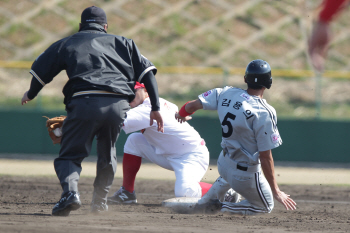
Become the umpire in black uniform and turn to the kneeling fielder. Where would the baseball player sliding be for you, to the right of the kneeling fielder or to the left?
right

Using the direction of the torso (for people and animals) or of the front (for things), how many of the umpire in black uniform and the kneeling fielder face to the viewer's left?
1

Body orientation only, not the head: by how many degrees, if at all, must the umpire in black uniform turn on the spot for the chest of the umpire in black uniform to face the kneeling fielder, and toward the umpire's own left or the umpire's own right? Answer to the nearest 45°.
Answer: approximately 45° to the umpire's own right

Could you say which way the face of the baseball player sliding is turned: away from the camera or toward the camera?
away from the camera

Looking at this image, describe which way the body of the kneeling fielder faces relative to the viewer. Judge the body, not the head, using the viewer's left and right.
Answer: facing to the left of the viewer

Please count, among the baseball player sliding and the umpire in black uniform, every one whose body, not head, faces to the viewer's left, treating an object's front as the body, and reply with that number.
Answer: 0

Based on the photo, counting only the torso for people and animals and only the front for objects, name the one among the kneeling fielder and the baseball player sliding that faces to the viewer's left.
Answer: the kneeling fielder

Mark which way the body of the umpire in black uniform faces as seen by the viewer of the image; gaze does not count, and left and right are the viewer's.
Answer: facing away from the viewer

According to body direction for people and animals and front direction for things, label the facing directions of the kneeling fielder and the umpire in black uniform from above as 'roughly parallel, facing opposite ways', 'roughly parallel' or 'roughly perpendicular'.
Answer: roughly perpendicular

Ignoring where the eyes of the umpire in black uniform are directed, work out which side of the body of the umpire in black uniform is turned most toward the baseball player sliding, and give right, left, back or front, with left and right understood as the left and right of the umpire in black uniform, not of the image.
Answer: right

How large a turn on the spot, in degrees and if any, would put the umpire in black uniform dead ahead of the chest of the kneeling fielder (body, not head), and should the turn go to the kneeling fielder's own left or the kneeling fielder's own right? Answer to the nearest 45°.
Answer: approximately 45° to the kneeling fielder's own left

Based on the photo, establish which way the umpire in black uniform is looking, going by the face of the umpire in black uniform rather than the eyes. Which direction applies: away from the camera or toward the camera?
away from the camera

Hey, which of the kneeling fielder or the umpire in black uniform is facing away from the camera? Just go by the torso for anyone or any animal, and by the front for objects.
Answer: the umpire in black uniform
